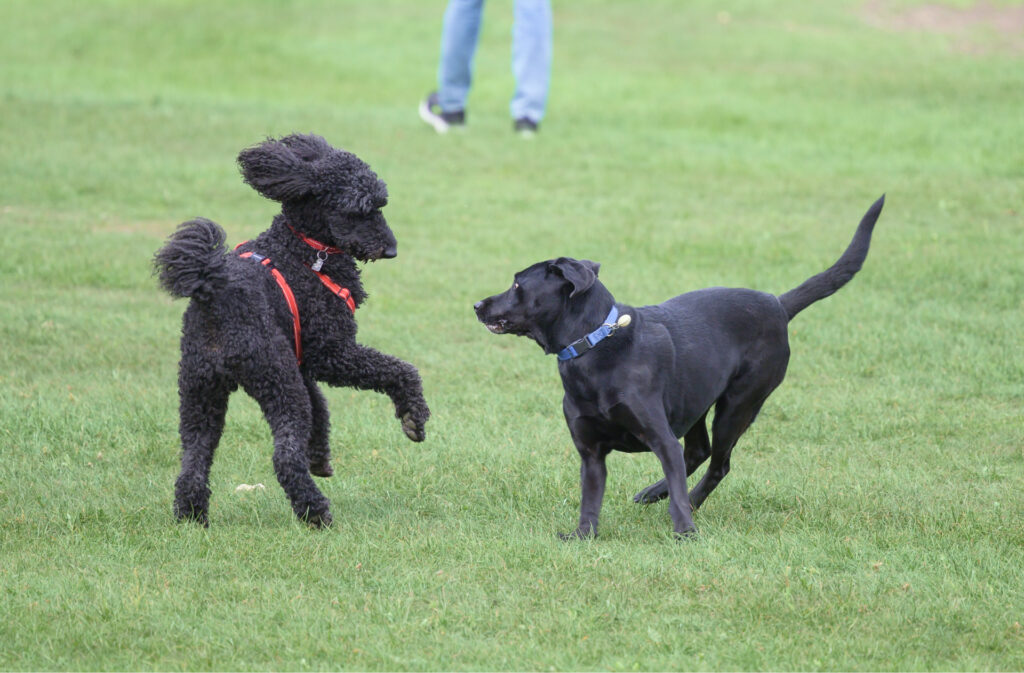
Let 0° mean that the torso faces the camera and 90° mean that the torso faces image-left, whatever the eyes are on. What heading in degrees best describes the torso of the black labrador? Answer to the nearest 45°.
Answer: approximately 45°

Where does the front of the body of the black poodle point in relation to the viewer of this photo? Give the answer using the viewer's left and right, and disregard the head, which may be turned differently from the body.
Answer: facing away from the viewer and to the right of the viewer

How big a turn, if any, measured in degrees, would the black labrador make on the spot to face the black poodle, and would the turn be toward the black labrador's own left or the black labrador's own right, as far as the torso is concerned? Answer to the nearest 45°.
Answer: approximately 45° to the black labrador's own right

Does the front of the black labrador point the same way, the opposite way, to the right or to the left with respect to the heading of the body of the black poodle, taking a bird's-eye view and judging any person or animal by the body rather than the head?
the opposite way

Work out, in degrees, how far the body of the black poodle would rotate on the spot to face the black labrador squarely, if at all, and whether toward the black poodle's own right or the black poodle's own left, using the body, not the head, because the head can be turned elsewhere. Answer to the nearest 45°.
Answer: approximately 45° to the black poodle's own right
